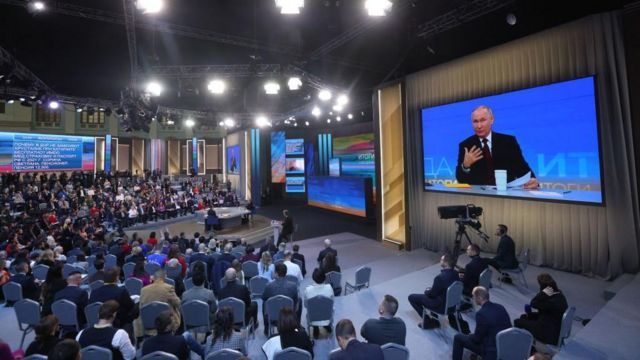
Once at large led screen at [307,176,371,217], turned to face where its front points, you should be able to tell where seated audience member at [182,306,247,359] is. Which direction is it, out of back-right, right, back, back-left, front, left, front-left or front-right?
front-left

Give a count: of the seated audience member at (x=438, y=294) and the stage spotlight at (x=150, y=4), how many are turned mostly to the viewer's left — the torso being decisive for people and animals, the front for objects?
1

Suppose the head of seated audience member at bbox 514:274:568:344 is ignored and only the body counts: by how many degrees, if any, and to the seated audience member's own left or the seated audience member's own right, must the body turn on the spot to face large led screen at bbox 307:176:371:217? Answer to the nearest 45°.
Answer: approximately 45° to the seated audience member's own right

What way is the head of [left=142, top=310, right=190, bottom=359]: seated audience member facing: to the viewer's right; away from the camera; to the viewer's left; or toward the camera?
away from the camera

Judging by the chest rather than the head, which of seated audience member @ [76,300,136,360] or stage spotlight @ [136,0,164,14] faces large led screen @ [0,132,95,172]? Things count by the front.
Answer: the seated audience member

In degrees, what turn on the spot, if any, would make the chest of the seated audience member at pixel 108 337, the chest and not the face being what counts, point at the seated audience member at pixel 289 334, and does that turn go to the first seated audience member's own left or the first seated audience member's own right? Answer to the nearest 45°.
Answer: approximately 135° to the first seated audience member's own right

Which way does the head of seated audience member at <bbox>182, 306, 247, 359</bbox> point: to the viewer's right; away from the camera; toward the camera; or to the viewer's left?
away from the camera

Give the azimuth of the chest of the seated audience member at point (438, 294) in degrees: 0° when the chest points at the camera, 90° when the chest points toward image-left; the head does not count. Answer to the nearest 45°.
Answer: approximately 90°

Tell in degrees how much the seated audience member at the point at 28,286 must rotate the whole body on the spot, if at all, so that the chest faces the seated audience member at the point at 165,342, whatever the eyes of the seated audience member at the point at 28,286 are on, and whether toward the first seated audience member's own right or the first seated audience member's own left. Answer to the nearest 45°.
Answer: approximately 135° to the first seated audience member's own right

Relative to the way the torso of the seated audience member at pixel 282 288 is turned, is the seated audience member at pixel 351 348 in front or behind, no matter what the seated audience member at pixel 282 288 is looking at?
behind

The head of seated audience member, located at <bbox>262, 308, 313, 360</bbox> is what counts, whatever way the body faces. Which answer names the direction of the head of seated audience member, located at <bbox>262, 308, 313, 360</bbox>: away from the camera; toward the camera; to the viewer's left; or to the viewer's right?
away from the camera

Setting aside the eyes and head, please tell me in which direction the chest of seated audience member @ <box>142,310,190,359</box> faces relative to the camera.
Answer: away from the camera
